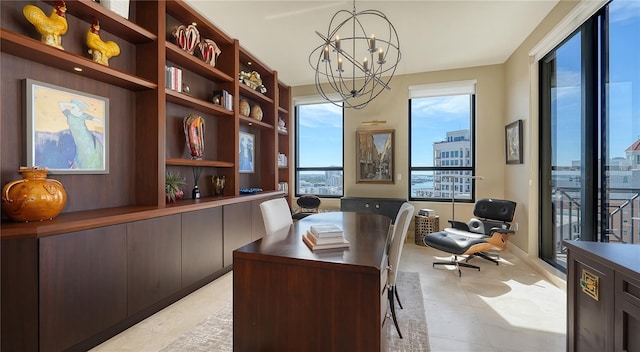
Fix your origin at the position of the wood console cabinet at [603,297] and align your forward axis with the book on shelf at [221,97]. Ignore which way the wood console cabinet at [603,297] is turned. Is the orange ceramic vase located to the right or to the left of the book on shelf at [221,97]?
left

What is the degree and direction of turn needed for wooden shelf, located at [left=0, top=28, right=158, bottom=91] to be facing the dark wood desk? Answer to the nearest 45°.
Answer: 0° — it already faces it

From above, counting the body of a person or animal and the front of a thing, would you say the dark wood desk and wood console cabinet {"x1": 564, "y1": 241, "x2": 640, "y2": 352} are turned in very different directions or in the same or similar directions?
very different directions

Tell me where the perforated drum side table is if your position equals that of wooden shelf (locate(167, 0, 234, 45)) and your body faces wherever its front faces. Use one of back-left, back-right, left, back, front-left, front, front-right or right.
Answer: front-left

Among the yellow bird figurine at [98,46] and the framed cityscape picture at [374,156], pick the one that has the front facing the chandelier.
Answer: the framed cityscape picture

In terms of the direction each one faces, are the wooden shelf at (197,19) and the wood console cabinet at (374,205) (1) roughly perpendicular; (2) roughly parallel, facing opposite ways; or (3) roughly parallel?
roughly perpendicular

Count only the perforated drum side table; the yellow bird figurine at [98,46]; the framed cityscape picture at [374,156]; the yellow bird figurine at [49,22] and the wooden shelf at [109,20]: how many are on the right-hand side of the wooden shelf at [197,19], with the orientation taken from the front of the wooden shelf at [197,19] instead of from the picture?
3
